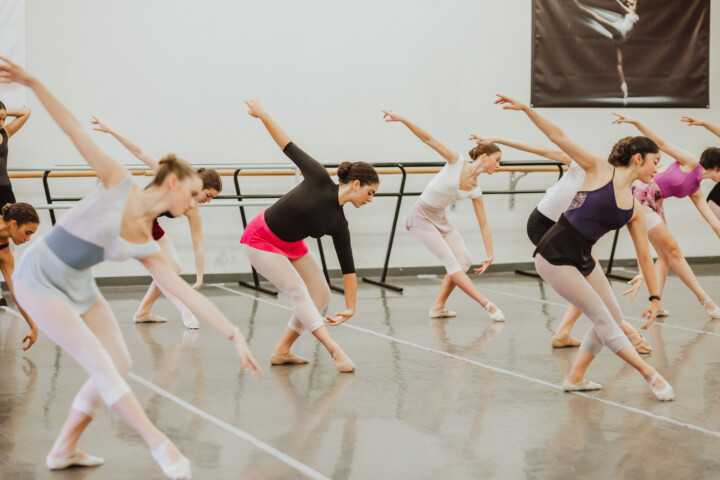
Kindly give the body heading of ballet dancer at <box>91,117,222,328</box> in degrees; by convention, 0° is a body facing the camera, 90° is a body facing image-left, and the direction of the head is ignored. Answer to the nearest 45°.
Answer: approximately 315°

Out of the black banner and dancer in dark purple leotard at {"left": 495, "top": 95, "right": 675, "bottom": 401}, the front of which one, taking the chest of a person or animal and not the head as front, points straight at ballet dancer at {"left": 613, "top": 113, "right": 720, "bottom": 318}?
the black banner

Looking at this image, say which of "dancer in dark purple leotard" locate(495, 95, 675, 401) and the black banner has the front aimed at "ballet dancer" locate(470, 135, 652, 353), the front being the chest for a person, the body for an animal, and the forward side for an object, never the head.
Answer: the black banner

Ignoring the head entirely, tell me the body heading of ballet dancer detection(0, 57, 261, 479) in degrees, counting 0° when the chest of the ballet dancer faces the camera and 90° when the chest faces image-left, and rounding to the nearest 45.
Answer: approximately 315°
